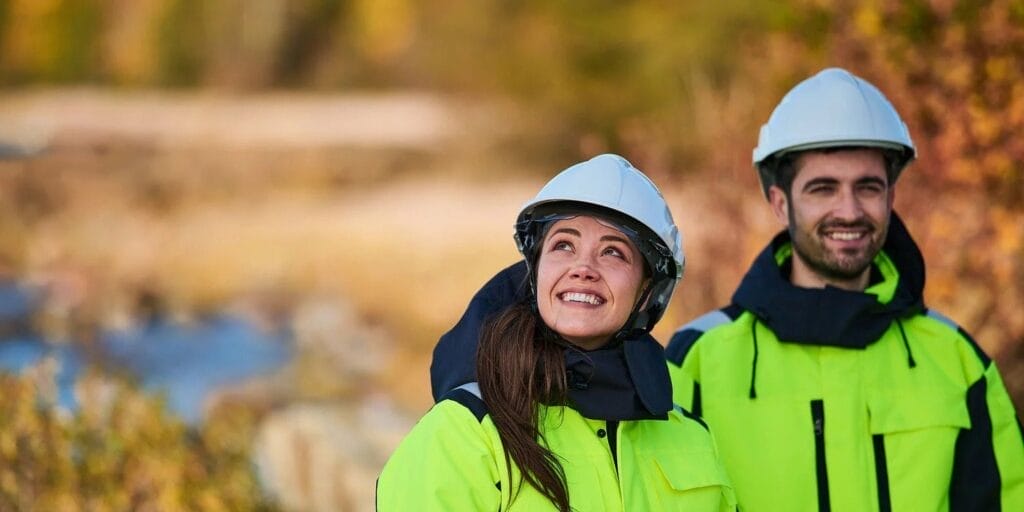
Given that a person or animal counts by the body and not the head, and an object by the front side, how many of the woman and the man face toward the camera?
2

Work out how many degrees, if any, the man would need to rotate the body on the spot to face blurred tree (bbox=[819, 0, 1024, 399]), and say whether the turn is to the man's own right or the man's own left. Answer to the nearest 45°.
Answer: approximately 180°

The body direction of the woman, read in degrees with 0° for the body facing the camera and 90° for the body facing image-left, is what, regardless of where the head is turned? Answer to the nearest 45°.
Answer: approximately 0°

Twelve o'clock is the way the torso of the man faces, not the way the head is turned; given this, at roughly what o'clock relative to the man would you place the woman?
The woman is roughly at 1 o'clock from the man.

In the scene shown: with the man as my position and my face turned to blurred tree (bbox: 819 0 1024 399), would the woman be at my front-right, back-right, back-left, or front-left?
back-left

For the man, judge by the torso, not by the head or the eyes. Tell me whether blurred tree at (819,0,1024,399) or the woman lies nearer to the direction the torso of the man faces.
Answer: the woman

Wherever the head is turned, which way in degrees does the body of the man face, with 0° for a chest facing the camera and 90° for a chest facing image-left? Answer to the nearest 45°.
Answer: approximately 0°
